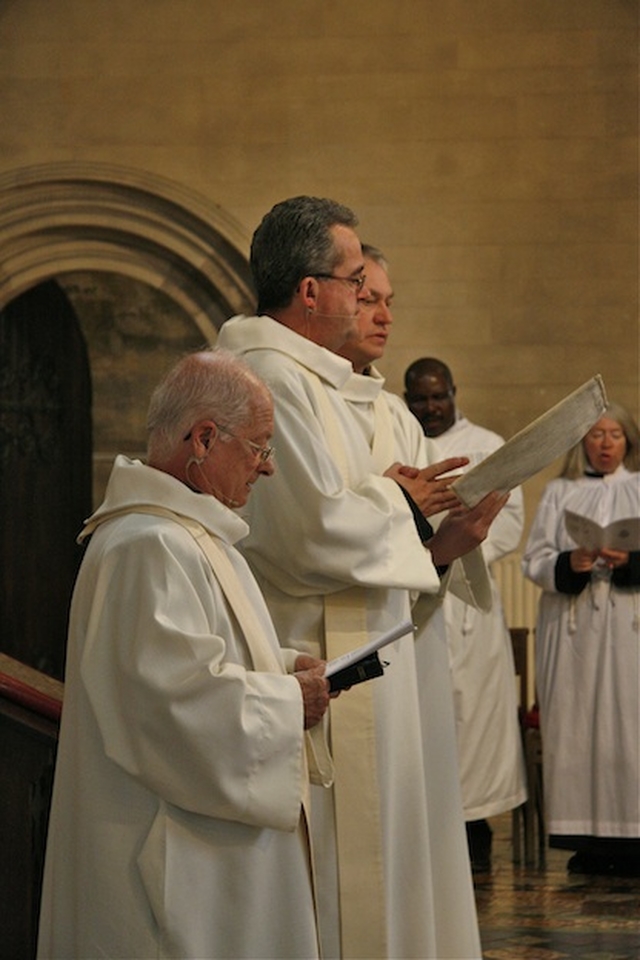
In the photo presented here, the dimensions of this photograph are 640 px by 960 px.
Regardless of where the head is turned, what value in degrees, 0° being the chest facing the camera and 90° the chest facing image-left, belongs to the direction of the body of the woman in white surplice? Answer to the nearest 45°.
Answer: approximately 0°

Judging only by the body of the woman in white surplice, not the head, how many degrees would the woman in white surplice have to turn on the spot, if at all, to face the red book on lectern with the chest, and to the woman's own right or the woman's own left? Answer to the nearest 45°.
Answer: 0° — they already face it

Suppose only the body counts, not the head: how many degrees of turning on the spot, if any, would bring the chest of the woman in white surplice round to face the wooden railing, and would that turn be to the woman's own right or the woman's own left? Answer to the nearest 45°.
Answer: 0° — they already face it
